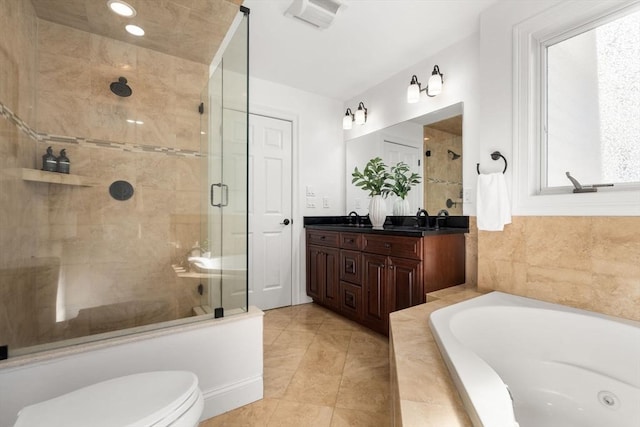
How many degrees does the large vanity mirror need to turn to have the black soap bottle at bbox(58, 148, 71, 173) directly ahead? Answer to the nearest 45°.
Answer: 0° — it already faces it

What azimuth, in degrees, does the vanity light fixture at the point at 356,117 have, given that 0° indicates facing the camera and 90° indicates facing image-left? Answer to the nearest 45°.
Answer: approximately 45°

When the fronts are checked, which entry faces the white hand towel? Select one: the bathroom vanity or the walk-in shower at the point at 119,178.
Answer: the walk-in shower

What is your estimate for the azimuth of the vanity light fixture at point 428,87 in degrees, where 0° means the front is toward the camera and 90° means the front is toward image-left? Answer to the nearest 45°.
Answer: approximately 45°

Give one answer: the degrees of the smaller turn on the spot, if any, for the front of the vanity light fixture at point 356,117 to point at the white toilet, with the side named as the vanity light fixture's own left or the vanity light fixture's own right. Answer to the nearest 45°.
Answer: approximately 45° to the vanity light fixture's own left

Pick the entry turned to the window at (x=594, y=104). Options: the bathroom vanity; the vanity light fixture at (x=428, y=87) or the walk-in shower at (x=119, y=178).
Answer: the walk-in shower

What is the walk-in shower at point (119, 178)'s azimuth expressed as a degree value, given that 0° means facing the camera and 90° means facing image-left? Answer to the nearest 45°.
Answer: approximately 315°
